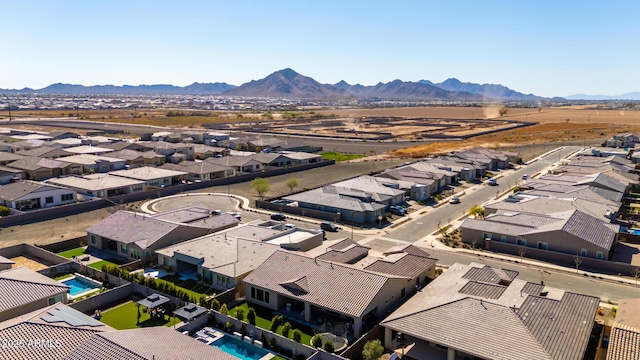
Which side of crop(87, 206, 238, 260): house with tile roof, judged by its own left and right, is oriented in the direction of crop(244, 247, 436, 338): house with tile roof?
right

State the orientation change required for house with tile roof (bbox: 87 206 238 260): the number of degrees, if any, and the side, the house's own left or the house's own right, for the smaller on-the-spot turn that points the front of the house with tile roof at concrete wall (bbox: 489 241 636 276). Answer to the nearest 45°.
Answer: approximately 45° to the house's own right

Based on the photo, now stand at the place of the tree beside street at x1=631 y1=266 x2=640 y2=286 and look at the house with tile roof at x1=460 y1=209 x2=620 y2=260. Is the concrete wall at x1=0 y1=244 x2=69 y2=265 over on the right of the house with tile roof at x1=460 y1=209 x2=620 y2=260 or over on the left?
left

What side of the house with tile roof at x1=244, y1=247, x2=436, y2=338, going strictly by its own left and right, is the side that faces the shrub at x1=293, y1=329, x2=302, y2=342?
back

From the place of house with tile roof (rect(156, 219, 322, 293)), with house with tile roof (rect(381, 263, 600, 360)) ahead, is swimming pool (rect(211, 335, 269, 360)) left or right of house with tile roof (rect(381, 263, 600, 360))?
right

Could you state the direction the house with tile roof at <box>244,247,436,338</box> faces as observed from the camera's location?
facing away from the viewer and to the right of the viewer

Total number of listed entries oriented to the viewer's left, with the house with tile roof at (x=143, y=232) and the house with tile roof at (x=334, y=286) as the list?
0

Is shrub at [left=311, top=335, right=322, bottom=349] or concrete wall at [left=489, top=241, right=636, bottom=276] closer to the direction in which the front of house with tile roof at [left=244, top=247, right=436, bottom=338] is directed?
the concrete wall

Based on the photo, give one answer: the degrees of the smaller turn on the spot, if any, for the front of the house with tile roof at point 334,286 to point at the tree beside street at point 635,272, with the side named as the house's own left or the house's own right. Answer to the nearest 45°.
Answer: approximately 45° to the house's own right

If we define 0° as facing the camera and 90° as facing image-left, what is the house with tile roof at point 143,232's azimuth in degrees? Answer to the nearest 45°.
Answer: approximately 225°

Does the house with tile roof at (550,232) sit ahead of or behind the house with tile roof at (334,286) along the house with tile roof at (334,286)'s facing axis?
ahead
